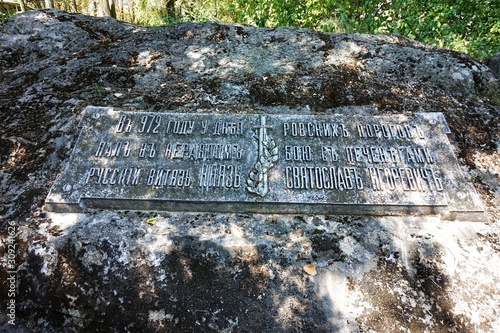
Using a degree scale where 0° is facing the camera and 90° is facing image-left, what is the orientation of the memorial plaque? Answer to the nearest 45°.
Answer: approximately 0°

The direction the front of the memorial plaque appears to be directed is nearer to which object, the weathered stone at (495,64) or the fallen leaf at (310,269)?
the fallen leaf

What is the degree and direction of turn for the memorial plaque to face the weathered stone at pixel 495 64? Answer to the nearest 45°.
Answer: approximately 135° to its left

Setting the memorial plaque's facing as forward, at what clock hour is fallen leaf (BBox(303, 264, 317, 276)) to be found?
The fallen leaf is roughly at 11 o'clock from the memorial plaque.

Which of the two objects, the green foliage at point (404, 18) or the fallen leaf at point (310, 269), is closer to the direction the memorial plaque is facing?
the fallen leaf
